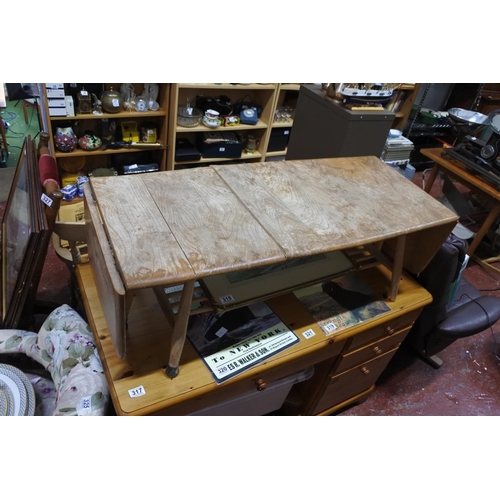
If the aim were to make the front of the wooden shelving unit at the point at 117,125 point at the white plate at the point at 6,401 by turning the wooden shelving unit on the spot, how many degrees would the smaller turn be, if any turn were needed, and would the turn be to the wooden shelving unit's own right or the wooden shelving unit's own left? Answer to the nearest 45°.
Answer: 0° — it already faces it

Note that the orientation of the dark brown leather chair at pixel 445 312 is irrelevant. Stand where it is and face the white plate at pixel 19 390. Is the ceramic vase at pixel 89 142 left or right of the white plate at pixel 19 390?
right

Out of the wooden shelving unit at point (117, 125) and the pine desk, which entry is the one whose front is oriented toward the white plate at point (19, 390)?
the wooden shelving unit

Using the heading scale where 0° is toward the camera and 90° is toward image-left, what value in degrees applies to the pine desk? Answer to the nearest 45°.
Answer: approximately 315°

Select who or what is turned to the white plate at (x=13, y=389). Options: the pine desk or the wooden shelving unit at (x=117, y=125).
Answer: the wooden shelving unit

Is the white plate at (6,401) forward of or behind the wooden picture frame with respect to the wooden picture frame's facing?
forward

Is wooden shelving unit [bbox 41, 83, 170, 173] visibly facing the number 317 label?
yes
